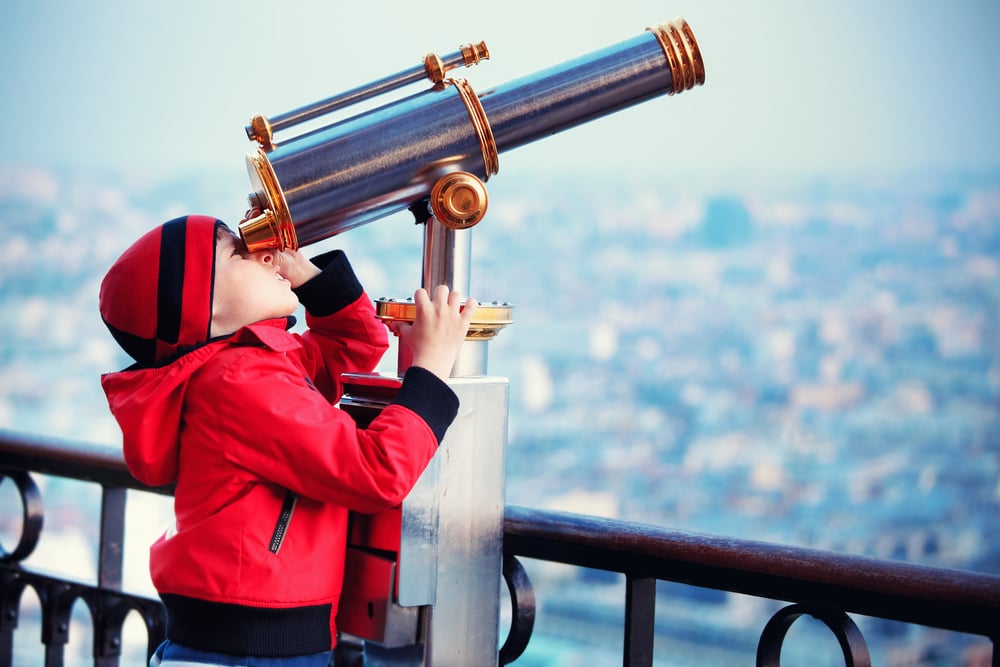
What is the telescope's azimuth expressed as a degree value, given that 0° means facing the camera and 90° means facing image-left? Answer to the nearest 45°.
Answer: approximately 270°

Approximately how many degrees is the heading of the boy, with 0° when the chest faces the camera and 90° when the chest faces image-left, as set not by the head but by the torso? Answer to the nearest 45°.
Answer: approximately 270°

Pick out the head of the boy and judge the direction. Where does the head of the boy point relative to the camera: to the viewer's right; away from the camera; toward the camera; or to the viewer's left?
to the viewer's right
